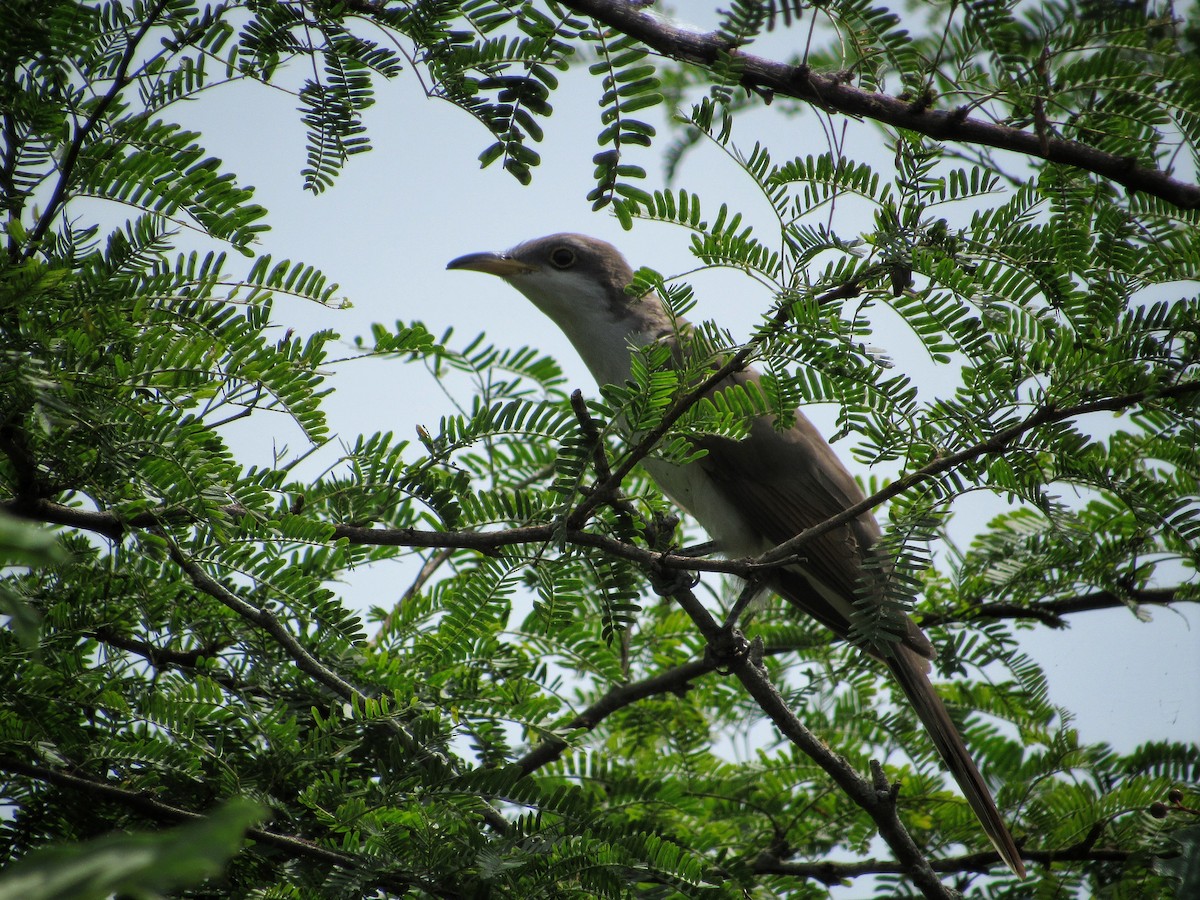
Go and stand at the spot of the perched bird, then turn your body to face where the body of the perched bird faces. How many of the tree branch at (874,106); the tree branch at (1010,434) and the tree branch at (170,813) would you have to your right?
0

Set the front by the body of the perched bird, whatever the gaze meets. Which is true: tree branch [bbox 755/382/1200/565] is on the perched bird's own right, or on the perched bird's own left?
on the perched bird's own left

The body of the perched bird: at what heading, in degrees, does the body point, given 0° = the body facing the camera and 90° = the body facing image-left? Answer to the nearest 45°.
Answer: approximately 90°
